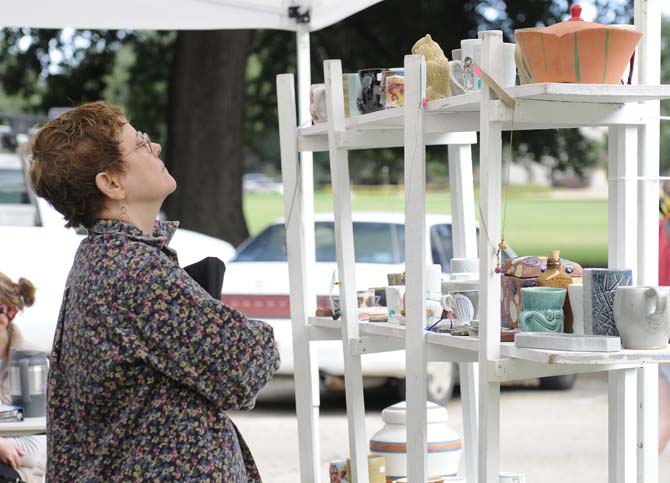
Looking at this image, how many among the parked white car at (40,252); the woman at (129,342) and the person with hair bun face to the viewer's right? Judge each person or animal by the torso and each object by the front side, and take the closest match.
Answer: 2

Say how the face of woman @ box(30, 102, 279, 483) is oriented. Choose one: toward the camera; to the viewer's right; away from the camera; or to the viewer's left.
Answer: to the viewer's right

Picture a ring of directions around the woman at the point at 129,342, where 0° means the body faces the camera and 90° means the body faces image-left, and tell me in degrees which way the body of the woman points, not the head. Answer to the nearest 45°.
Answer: approximately 270°

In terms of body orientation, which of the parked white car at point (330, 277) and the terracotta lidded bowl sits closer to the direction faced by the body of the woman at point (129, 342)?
the terracotta lidded bowl

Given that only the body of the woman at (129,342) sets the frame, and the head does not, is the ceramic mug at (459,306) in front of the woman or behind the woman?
in front

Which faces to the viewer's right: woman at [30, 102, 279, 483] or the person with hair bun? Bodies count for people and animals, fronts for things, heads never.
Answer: the woman
